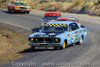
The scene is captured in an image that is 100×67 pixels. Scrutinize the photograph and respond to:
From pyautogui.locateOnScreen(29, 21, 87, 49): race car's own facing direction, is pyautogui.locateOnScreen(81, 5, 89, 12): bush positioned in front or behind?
behind

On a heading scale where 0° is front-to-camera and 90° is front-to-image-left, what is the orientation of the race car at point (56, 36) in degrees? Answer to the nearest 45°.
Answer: approximately 45°
